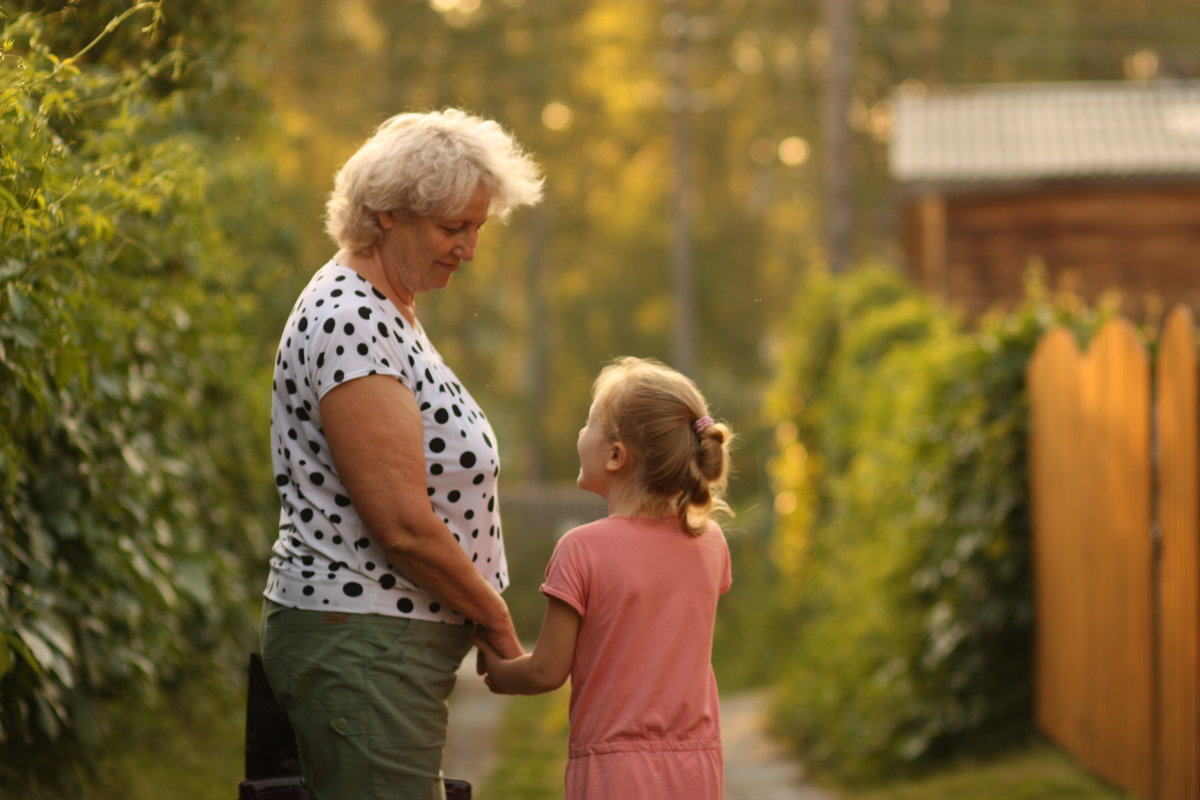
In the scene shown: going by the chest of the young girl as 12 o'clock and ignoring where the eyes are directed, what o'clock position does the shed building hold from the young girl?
The shed building is roughly at 2 o'clock from the young girl.

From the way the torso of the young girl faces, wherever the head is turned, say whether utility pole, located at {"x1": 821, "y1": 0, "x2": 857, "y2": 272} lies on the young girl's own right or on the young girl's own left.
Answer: on the young girl's own right

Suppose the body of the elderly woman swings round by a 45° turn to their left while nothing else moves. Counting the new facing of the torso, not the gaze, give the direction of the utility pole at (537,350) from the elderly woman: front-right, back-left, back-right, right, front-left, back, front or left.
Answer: front-left

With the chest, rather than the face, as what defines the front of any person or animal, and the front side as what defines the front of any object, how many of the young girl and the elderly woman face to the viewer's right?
1

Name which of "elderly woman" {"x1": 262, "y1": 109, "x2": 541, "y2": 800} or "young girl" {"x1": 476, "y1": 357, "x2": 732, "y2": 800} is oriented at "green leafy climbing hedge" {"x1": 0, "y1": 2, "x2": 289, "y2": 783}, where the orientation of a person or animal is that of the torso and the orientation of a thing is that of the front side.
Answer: the young girl

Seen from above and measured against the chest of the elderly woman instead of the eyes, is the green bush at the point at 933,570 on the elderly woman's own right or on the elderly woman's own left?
on the elderly woman's own left

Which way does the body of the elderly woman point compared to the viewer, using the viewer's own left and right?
facing to the right of the viewer

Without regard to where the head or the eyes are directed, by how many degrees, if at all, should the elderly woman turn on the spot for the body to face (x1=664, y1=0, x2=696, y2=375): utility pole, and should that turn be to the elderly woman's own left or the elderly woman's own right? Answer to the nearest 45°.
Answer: approximately 90° to the elderly woman's own left

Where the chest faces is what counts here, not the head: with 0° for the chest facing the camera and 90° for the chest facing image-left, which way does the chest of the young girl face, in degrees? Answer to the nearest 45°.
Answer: approximately 135°

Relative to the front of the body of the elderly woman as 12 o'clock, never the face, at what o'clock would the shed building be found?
The shed building is roughly at 10 o'clock from the elderly woman.

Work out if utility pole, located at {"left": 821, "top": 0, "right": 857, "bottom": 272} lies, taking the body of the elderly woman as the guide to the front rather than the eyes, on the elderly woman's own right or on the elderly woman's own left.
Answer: on the elderly woman's own left

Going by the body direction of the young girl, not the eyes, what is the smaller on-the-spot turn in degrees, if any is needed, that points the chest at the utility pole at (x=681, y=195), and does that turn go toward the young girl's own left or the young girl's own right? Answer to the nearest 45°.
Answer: approximately 45° to the young girl's own right

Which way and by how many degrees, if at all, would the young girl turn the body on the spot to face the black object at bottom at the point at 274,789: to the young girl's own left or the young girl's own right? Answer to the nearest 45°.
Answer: approximately 45° to the young girl's own left

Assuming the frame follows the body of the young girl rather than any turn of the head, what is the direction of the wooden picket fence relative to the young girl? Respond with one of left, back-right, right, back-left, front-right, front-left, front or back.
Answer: right
